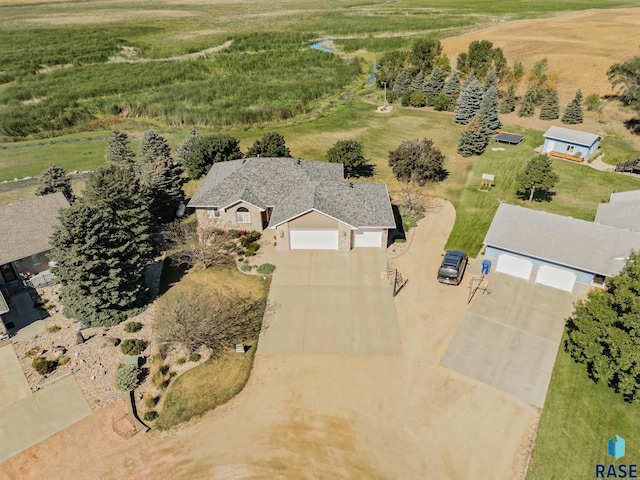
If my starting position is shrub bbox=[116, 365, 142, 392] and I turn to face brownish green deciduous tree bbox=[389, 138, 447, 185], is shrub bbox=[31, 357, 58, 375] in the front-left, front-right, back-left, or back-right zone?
back-left

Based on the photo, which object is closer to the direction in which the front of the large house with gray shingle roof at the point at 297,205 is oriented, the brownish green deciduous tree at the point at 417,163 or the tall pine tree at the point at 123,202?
the tall pine tree

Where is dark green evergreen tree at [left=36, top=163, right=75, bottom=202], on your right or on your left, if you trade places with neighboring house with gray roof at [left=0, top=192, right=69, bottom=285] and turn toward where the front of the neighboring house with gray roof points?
on your left

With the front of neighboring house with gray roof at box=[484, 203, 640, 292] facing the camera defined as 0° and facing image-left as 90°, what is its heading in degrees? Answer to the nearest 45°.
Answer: approximately 45°

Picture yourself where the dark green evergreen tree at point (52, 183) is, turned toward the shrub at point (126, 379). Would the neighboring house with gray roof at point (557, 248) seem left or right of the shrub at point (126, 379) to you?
left

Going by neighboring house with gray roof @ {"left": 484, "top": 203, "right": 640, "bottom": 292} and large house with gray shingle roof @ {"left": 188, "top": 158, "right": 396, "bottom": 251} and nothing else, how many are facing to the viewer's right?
0

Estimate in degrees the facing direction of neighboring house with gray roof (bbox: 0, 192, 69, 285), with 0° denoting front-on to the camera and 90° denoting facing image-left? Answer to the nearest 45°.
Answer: approximately 315°

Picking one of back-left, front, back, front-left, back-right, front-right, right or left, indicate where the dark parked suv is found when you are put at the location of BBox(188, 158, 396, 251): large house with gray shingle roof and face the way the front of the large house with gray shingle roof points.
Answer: front-left

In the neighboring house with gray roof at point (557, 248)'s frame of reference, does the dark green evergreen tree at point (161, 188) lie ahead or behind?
ahead

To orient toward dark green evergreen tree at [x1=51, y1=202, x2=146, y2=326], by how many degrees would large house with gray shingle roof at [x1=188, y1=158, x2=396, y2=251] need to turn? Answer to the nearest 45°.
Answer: approximately 45° to its right

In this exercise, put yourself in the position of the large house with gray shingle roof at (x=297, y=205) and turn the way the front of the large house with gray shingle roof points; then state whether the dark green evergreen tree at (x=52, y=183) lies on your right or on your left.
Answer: on your right

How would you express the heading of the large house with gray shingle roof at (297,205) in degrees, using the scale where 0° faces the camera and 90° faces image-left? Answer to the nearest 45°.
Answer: approximately 0°

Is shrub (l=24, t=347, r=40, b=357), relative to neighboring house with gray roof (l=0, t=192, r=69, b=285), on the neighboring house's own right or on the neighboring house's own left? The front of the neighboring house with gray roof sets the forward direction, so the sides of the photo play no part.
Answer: on the neighboring house's own right
